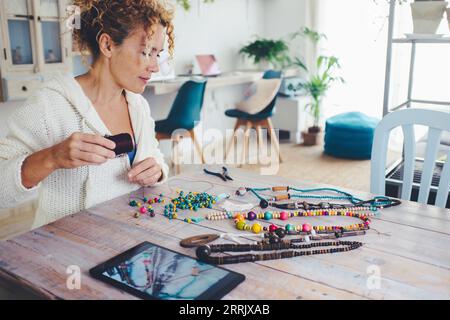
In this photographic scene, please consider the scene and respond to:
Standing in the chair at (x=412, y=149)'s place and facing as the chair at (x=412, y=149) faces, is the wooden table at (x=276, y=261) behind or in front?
in front

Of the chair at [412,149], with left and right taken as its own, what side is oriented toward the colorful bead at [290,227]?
front

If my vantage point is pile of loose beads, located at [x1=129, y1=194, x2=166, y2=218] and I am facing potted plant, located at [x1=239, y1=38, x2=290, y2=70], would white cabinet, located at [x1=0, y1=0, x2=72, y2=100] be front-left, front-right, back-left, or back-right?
front-left

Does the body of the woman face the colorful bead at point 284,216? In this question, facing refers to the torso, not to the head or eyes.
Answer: yes

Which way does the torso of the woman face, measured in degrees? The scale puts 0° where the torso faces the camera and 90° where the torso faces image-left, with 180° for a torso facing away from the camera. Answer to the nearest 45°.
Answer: approximately 315°

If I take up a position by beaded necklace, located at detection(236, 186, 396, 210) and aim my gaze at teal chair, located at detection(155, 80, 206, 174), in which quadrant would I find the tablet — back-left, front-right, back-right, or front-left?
back-left

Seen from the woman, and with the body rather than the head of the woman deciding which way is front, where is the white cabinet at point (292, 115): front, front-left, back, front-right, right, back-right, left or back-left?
left

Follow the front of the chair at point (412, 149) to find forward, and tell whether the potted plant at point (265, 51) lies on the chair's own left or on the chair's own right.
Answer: on the chair's own right

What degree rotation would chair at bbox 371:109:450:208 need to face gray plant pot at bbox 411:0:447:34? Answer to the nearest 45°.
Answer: approximately 135° to its right

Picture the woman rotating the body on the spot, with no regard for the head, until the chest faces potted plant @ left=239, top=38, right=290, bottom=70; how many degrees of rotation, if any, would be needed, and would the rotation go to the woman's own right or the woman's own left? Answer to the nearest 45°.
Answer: approximately 90° to the woman's own left

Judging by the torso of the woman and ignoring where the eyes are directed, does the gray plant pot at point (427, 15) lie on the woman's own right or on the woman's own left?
on the woman's own left

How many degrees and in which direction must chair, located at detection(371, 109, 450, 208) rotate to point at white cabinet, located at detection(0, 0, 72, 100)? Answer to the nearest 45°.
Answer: approximately 45° to its right

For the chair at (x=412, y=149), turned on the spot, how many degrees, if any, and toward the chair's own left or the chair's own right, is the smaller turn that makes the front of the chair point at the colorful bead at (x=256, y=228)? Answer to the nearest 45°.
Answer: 0° — it already faces it
